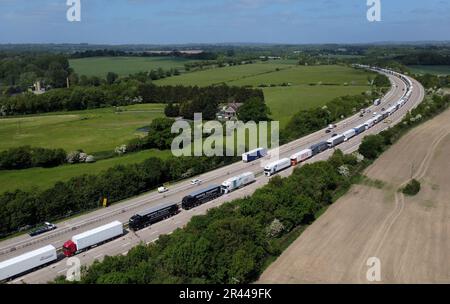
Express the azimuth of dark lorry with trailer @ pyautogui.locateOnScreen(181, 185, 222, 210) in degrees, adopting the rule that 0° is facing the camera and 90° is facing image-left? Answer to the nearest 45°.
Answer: approximately 45°
